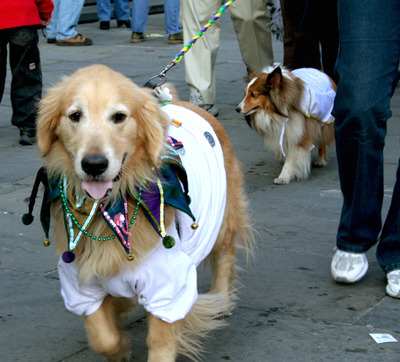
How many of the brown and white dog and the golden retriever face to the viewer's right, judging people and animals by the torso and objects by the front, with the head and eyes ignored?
0

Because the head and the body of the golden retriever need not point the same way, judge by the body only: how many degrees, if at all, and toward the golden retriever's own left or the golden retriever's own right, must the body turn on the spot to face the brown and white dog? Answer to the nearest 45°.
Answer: approximately 180°

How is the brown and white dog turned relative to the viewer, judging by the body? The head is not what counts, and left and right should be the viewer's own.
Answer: facing the viewer and to the left of the viewer

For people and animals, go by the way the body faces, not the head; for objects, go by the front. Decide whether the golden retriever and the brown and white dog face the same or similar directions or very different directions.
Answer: same or similar directions

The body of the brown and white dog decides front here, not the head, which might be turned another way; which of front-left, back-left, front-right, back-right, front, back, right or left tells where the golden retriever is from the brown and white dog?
front-left
